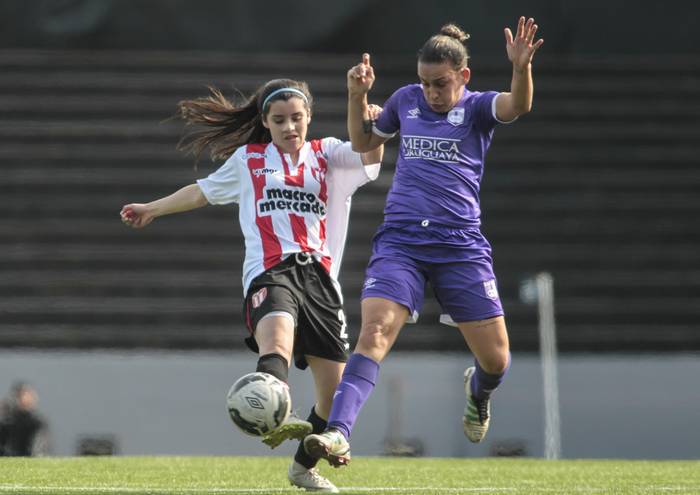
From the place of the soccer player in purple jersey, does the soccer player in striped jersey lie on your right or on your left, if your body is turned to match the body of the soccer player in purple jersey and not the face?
on your right

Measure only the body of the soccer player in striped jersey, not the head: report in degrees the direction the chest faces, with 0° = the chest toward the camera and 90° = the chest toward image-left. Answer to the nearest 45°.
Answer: approximately 0°

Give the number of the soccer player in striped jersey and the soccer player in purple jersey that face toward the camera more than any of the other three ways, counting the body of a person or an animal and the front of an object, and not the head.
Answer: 2

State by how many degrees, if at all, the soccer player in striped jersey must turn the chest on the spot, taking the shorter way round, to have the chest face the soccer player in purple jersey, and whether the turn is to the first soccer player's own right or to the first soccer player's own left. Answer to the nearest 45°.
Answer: approximately 90° to the first soccer player's own left

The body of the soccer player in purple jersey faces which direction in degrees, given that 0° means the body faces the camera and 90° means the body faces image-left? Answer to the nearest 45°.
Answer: approximately 0°
